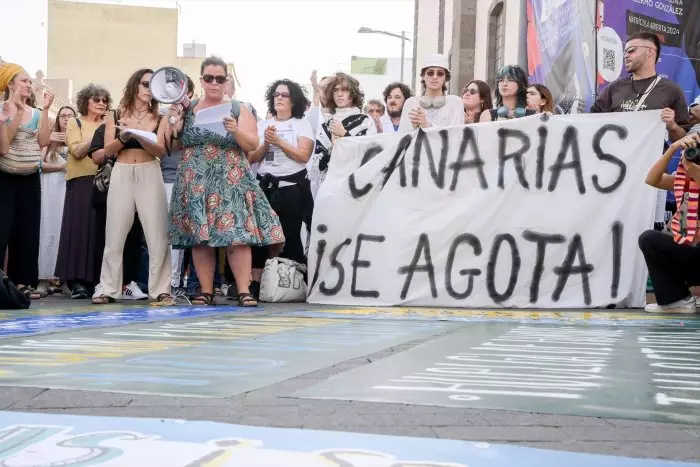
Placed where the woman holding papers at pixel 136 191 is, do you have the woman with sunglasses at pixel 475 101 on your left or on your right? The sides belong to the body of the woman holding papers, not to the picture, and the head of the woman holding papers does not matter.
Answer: on your left

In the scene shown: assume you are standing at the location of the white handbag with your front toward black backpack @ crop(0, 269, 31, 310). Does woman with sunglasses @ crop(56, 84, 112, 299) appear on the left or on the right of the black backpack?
right

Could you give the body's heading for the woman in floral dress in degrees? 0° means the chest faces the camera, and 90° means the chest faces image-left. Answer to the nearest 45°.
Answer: approximately 0°

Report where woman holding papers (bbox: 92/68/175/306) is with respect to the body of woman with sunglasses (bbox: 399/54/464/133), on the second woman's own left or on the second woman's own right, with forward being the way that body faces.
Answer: on the second woman's own right

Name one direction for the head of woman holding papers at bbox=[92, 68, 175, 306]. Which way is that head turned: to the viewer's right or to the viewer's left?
to the viewer's right

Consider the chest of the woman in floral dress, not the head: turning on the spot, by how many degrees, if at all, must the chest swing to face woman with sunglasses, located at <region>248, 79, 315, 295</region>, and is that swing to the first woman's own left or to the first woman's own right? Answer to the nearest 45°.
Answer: approximately 135° to the first woman's own left

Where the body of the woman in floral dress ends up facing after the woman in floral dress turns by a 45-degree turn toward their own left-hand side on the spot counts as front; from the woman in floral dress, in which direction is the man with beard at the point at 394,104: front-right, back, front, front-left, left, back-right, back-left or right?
left

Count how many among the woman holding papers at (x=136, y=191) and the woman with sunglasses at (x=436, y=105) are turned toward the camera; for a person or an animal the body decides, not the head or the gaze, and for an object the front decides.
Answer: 2

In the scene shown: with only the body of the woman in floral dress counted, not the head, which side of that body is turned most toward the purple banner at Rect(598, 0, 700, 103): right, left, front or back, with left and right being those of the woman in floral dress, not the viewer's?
left
